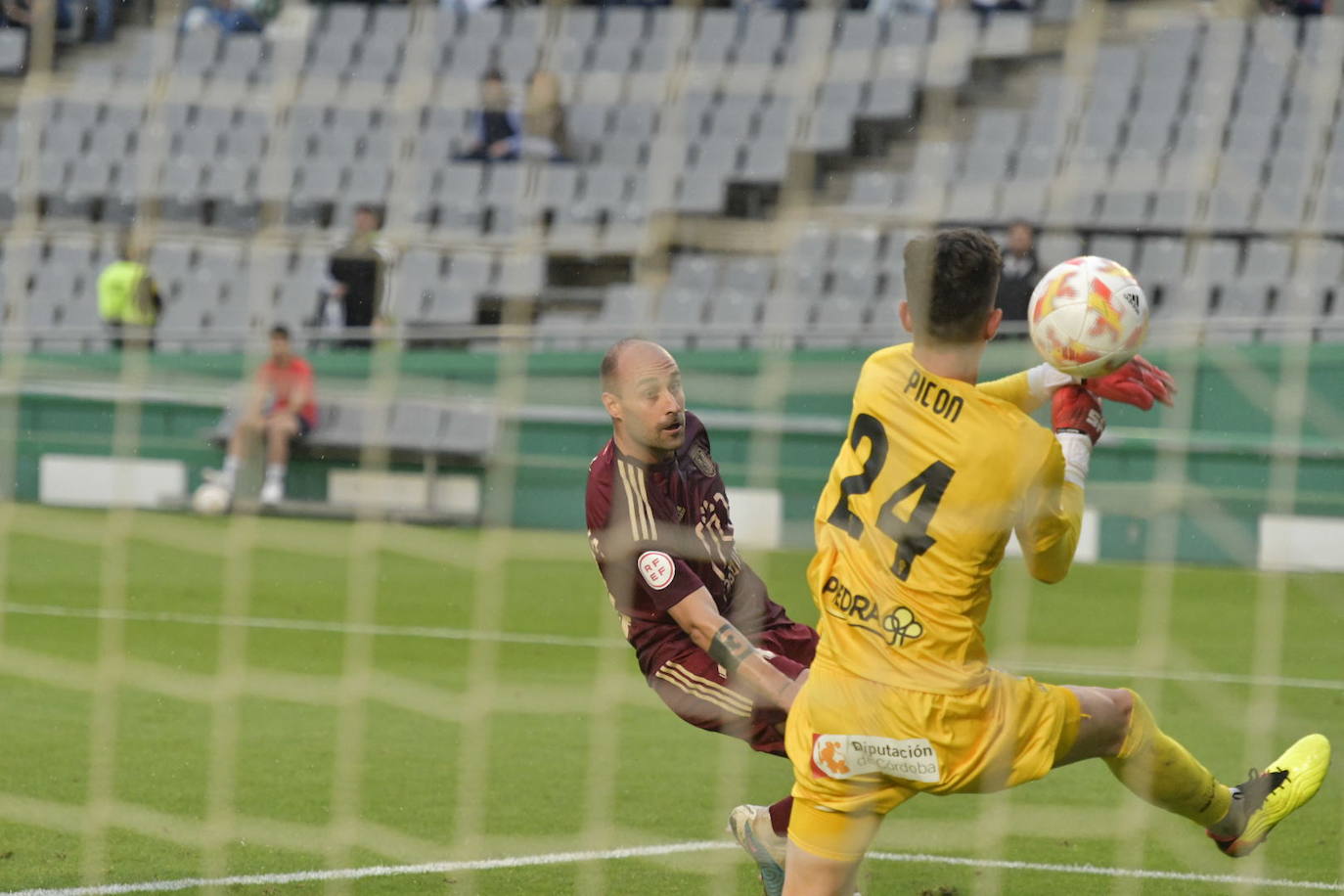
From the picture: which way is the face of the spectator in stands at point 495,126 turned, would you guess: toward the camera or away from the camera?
toward the camera

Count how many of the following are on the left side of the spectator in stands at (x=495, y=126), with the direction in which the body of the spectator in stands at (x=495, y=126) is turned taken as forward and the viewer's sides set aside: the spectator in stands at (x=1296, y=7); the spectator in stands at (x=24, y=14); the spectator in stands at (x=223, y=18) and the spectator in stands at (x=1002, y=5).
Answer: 2

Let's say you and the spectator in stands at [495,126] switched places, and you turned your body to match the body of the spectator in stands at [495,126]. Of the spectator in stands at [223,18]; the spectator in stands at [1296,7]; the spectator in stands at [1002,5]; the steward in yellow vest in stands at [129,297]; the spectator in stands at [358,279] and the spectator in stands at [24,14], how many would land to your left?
2

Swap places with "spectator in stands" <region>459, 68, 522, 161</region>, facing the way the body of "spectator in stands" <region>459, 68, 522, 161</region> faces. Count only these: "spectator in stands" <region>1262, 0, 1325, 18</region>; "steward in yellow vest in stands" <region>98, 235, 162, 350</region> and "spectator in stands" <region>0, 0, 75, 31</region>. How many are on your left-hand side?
1

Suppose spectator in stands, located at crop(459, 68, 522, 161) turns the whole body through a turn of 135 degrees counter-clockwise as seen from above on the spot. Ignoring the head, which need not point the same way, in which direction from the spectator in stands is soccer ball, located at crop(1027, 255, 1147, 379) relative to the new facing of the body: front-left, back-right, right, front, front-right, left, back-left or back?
back-right

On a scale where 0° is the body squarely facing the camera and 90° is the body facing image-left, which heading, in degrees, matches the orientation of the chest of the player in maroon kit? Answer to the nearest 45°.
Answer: approximately 315°

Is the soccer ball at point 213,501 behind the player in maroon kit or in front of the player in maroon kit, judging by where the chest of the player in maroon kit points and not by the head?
behind

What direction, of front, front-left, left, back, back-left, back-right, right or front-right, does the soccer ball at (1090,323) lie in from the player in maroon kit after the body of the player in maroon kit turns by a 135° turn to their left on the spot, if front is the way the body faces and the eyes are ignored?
back-right

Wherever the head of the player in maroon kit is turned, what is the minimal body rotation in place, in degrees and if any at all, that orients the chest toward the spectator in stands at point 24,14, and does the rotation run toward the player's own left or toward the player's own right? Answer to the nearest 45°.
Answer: approximately 180°

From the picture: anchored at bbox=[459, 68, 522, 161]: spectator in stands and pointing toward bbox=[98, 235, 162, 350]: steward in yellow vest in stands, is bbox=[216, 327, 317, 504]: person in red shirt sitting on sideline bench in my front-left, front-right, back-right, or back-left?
front-left

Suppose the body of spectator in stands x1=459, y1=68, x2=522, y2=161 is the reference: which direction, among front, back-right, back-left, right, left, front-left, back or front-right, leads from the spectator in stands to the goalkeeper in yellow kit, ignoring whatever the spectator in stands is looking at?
front

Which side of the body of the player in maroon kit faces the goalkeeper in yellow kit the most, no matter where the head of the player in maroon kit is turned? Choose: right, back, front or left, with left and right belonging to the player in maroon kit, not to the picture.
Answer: front

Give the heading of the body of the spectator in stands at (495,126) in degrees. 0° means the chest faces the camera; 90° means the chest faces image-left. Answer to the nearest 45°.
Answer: approximately 0°

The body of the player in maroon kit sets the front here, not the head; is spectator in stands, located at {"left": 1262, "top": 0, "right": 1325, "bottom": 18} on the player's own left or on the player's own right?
on the player's own left

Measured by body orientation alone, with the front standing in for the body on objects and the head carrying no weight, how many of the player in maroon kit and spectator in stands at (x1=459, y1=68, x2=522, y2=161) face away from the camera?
0
